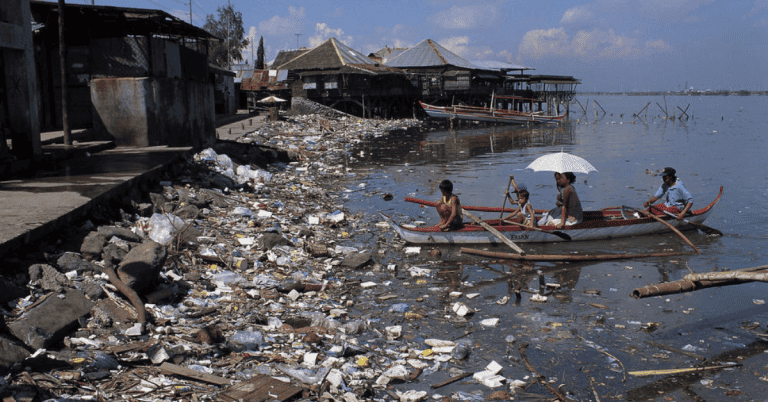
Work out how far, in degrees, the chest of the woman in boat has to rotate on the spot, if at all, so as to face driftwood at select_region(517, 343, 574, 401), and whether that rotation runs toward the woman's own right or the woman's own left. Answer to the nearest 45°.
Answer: approximately 90° to the woman's own left

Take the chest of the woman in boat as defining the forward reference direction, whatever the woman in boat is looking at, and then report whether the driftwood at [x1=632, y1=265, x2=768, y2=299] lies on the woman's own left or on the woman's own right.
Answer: on the woman's own left

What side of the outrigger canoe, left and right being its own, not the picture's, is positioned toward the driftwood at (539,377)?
left

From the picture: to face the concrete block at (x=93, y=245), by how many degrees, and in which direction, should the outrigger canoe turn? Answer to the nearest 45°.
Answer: approximately 45° to its left

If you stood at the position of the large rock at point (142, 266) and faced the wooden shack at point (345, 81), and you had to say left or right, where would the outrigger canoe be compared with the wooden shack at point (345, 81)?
right

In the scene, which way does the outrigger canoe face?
to the viewer's left

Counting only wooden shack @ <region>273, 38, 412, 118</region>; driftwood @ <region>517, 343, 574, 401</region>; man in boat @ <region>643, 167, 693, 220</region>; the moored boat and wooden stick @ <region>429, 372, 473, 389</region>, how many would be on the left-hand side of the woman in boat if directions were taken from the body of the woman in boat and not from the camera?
2

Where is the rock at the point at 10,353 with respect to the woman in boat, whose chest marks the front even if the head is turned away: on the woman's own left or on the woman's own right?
on the woman's own left

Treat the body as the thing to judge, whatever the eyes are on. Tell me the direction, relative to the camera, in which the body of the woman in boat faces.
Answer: to the viewer's left

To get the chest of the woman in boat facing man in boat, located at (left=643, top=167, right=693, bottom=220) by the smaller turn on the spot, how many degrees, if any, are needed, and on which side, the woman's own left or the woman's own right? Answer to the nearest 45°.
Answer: approximately 135° to the woman's own right
